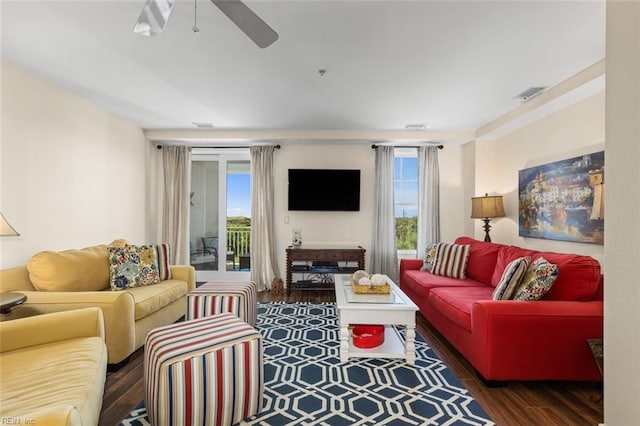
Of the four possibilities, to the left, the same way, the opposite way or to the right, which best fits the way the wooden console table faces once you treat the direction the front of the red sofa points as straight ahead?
to the left

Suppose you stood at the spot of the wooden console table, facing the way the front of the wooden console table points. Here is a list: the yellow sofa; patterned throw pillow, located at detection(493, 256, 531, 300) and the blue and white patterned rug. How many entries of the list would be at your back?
0

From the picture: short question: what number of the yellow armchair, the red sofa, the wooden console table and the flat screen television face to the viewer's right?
1

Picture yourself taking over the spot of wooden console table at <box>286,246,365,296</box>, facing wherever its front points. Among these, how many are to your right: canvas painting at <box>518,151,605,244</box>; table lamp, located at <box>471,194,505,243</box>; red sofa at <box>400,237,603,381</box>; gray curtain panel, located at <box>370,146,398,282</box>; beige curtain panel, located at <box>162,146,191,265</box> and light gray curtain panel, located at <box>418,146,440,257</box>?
1

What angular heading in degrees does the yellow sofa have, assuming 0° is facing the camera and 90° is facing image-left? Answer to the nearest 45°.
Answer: approximately 315°

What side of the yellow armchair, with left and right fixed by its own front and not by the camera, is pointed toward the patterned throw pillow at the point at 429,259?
front

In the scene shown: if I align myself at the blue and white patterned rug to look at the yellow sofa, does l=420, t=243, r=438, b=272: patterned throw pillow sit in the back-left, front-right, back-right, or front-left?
back-right

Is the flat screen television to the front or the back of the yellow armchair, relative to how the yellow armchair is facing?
to the front

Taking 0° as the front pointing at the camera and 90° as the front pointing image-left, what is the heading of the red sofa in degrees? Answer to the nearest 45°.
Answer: approximately 45°

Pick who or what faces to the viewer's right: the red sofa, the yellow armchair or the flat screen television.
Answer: the yellow armchair

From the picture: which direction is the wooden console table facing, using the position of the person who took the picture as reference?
facing the viewer

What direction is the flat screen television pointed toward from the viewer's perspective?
toward the camera

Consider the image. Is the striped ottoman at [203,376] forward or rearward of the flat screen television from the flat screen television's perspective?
forward

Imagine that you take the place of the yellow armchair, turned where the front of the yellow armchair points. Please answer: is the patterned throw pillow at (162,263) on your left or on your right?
on your left

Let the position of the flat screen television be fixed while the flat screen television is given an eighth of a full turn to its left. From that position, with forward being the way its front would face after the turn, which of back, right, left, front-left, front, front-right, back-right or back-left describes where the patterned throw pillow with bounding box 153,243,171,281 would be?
right

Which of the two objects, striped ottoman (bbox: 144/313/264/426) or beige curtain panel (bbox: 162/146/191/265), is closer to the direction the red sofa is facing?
the striped ottoman

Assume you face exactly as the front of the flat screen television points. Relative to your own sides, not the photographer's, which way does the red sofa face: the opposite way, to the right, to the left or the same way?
to the right

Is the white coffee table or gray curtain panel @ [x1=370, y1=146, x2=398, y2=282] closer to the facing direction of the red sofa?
the white coffee table

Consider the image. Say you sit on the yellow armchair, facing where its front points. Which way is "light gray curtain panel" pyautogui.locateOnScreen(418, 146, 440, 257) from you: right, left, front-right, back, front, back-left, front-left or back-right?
front

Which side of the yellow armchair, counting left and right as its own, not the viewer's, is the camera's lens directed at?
right
